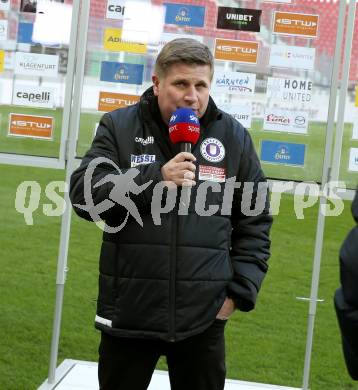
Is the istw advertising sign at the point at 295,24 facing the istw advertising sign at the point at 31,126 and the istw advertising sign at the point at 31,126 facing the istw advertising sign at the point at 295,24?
no

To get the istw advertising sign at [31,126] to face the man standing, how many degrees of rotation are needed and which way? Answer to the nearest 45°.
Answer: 0° — it already faces them

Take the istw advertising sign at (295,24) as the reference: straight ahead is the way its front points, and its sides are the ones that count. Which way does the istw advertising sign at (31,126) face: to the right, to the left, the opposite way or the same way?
the same way

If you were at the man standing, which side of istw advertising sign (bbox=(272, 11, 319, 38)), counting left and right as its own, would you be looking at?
front

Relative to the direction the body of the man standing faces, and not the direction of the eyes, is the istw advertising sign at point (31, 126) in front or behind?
behind

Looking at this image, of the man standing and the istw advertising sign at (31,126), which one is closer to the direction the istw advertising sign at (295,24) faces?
the man standing

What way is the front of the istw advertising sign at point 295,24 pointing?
toward the camera

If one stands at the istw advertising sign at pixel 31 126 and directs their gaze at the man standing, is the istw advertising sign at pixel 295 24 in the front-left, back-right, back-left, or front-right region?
front-left

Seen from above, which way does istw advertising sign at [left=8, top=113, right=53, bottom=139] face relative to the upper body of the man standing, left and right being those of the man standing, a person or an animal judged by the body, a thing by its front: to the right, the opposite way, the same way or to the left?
the same way

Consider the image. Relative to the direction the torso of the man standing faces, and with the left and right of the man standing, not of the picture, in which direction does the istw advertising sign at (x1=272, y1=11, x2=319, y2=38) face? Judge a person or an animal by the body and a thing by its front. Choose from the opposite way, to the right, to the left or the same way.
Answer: the same way

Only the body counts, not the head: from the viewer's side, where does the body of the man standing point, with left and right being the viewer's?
facing the viewer

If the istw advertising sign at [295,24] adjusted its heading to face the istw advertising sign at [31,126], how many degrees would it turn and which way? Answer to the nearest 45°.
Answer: approximately 90° to its right
